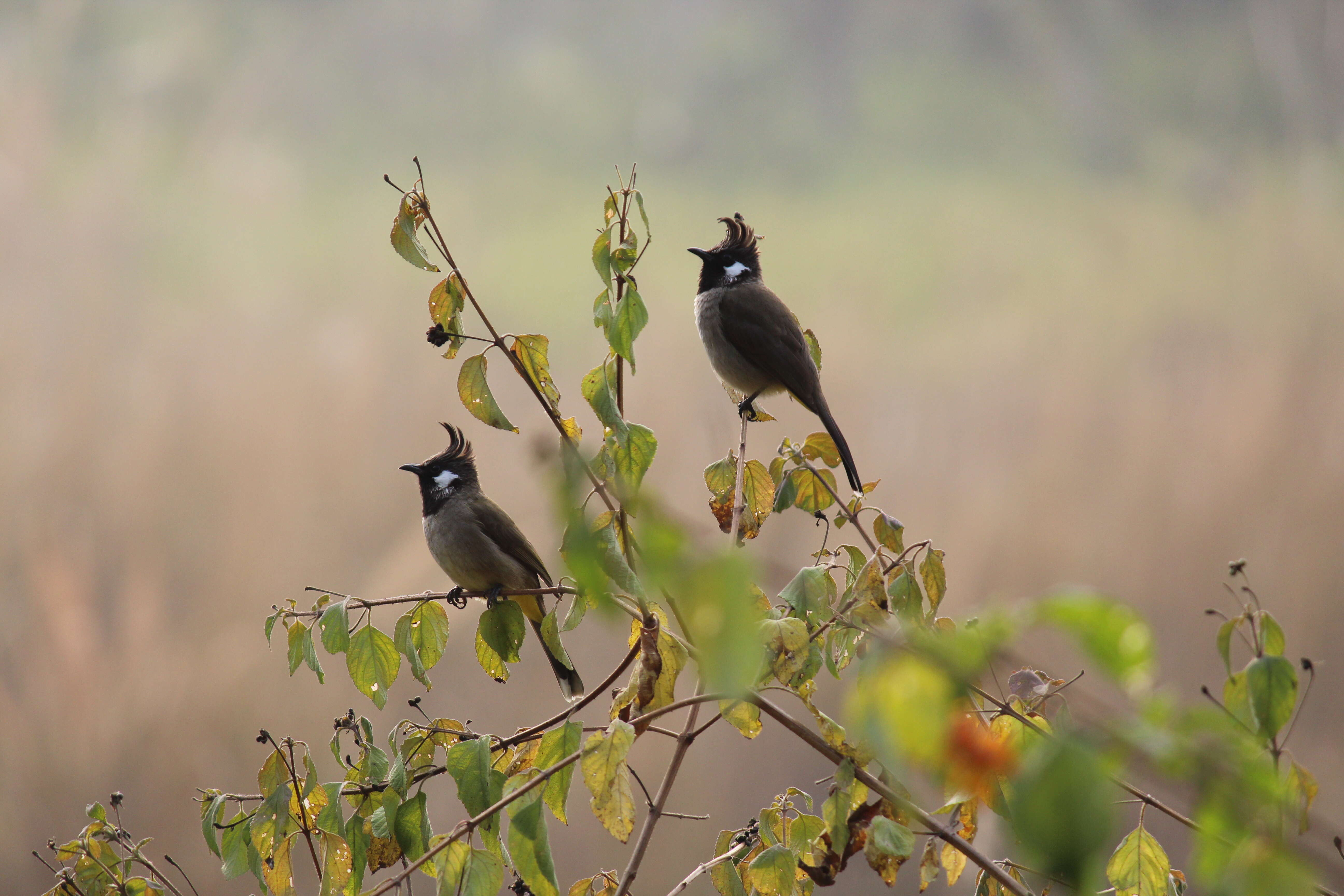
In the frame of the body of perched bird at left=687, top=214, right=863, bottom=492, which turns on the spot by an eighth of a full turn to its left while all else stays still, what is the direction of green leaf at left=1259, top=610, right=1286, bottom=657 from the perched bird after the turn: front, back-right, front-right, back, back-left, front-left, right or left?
back-left

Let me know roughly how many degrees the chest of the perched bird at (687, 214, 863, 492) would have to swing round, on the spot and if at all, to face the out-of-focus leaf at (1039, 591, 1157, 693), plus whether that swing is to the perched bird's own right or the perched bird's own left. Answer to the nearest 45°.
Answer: approximately 90° to the perched bird's own left

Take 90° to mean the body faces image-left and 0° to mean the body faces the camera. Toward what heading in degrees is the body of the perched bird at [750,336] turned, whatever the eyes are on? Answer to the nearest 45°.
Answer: approximately 90°

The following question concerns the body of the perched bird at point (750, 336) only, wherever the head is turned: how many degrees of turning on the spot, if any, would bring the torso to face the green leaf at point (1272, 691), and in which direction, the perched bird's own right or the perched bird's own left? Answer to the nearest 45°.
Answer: approximately 90° to the perched bird's own left

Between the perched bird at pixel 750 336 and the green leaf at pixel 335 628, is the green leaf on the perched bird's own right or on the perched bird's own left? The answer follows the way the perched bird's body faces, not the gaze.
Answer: on the perched bird's own left
